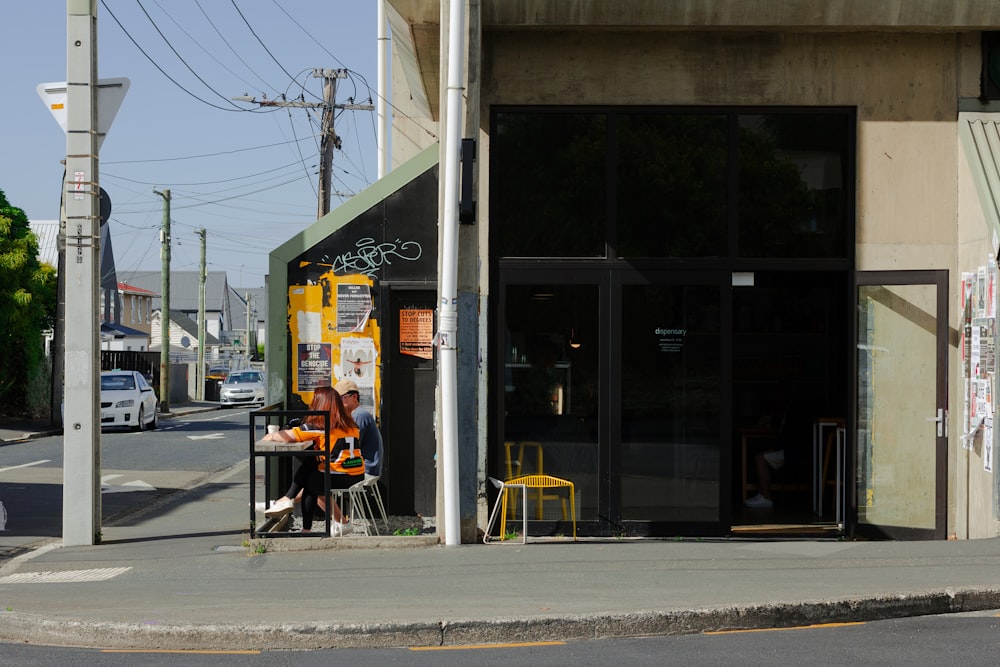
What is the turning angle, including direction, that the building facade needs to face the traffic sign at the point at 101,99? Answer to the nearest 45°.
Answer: approximately 90° to its right

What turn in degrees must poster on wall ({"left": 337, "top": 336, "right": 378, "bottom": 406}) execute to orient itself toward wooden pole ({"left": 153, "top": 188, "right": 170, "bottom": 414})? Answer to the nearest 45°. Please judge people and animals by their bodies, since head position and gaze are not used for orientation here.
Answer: approximately 180°

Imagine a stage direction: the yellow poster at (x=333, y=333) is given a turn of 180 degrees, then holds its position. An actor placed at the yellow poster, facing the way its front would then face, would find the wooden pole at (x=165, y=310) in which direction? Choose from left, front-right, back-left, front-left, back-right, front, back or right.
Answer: front

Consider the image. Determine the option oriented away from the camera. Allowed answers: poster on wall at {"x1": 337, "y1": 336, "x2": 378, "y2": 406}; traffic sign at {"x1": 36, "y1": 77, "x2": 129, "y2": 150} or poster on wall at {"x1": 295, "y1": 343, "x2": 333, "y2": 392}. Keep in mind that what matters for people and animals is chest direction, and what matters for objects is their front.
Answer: the traffic sign

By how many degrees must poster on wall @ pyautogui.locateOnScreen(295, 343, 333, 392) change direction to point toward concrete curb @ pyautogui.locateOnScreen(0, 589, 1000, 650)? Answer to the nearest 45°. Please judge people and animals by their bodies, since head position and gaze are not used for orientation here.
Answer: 0° — it already faces it

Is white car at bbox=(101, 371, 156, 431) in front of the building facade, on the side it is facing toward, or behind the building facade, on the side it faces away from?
behind

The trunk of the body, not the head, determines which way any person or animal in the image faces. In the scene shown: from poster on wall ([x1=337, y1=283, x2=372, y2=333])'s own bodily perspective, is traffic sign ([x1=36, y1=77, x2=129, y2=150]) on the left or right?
on its right

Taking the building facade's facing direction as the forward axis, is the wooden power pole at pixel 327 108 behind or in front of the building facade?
behind

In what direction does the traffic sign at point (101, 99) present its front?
away from the camera
